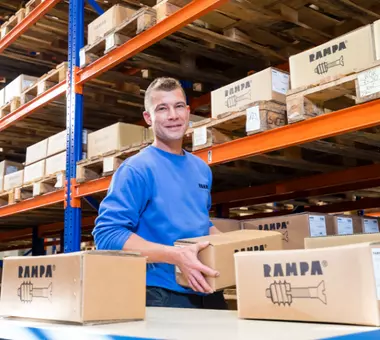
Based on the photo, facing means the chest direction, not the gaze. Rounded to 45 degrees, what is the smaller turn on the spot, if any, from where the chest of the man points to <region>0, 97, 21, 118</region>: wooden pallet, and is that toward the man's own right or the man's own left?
approximately 180°

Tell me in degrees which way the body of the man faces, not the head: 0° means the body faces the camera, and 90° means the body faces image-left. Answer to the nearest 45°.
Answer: approximately 315°

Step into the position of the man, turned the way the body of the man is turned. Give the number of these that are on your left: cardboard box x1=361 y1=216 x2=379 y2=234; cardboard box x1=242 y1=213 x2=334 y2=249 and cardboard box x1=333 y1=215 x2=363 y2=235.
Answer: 3

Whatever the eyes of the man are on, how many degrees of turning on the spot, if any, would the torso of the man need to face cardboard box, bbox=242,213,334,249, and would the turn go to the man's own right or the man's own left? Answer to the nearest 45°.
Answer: approximately 90° to the man's own left

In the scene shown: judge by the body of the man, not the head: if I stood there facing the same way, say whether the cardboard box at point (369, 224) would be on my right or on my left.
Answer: on my left

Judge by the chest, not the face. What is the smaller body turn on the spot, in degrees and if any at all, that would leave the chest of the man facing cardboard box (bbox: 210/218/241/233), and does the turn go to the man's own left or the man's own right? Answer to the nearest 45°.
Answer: approximately 135° to the man's own left

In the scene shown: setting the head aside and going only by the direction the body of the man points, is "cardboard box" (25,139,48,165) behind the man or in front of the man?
behind
